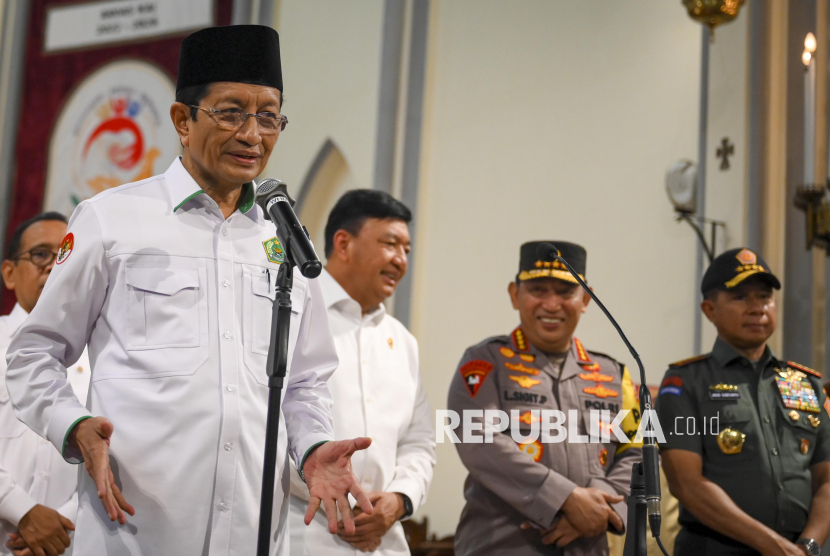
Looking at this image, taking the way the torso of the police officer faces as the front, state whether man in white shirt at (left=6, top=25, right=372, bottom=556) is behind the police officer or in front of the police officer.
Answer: in front

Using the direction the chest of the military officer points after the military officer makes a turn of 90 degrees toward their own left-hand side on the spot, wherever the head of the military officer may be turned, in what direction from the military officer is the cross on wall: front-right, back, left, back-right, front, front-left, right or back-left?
front-left

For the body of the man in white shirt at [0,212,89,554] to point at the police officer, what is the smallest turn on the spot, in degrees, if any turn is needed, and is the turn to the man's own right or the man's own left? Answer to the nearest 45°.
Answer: approximately 45° to the man's own left

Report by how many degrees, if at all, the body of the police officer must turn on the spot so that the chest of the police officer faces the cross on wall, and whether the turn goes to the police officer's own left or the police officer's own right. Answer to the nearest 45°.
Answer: approximately 135° to the police officer's own left

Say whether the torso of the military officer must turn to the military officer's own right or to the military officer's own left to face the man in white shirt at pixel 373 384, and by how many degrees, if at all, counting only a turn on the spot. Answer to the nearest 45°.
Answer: approximately 135° to the military officer's own right

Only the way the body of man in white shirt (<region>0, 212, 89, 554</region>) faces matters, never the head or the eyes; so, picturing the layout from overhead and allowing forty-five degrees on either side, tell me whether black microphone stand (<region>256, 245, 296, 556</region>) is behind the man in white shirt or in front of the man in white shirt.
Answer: in front

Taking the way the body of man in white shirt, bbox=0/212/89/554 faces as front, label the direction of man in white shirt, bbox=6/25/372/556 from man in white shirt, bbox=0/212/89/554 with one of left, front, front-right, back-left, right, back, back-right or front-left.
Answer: front-right

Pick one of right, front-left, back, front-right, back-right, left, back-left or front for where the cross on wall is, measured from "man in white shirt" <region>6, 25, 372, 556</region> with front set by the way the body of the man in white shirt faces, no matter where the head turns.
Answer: left

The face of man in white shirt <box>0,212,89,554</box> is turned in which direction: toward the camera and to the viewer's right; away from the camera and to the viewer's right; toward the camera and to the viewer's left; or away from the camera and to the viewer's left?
toward the camera and to the viewer's right

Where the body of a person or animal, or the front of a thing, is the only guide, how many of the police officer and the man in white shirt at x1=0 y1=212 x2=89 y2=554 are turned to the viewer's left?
0

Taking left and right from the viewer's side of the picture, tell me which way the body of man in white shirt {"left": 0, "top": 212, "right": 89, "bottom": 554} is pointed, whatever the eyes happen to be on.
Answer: facing the viewer and to the right of the viewer

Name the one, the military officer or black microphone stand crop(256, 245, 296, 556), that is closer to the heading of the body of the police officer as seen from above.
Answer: the black microphone stand

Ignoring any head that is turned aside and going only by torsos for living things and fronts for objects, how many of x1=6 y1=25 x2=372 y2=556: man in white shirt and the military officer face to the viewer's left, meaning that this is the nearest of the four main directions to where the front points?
0
